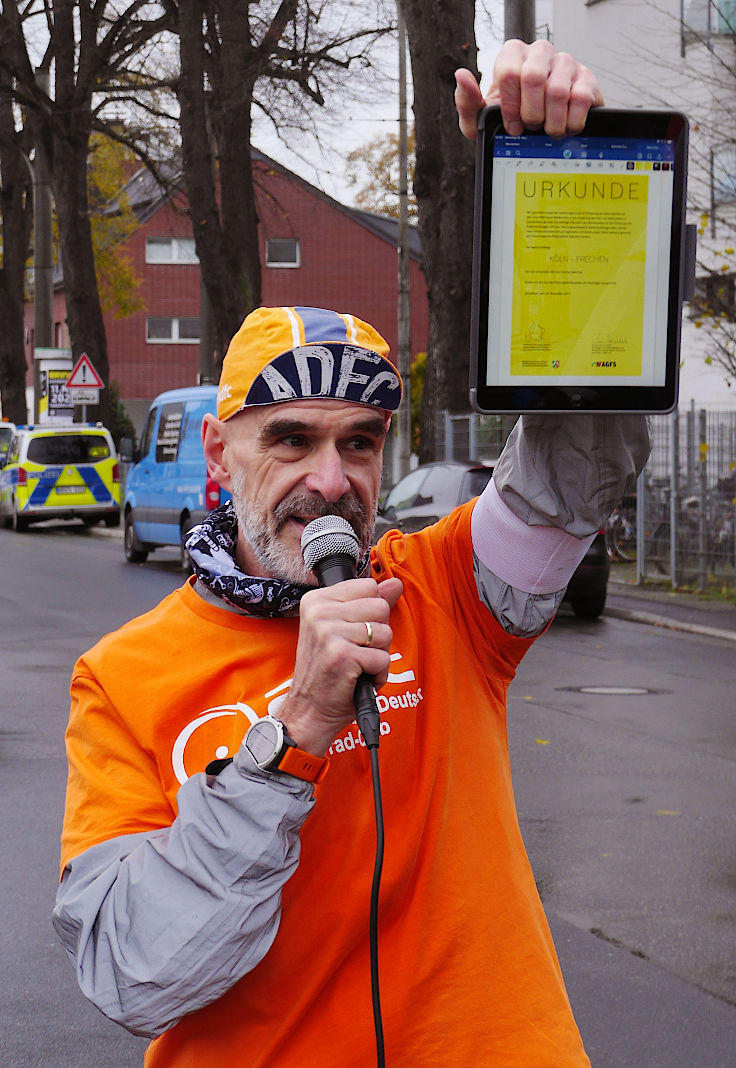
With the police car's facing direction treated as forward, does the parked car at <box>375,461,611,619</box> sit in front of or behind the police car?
behind

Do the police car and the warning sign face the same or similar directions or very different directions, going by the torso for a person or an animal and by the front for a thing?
very different directions

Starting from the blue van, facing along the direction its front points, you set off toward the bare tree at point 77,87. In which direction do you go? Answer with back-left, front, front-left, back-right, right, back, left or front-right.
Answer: front-right

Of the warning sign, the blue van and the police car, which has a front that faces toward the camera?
the warning sign

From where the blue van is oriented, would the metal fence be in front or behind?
behind

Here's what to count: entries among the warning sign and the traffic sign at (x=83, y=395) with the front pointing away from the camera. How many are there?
0

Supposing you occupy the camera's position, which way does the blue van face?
facing away from the viewer and to the left of the viewer

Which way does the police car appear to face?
away from the camera

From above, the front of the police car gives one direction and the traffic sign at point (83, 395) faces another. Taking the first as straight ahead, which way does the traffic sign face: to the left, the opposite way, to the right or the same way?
the opposite way

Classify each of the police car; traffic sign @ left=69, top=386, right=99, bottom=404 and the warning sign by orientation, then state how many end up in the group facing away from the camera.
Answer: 1

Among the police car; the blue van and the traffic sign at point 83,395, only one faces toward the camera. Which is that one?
the traffic sign

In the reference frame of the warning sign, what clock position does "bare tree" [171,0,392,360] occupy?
The bare tree is roughly at 11 o'clock from the warning sign.
